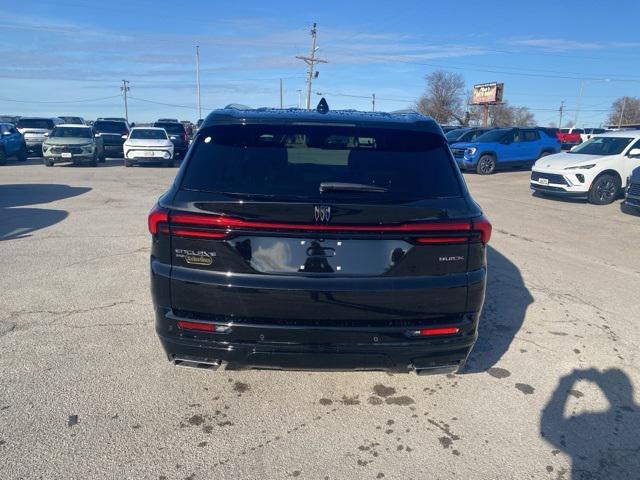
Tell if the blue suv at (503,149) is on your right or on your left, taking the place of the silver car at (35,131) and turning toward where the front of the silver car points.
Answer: on your left

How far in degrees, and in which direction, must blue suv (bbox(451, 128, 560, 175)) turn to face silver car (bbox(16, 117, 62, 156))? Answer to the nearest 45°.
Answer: approximately 45° to its right

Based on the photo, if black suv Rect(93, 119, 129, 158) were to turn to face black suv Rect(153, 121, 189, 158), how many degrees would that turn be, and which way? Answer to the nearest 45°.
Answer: approximately 45° to its left

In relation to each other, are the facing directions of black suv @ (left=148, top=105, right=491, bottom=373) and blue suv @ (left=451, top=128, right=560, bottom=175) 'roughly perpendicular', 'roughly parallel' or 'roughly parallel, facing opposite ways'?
roughly perpendicular

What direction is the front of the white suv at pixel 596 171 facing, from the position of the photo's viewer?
facing the viewer and to the left of the viewer

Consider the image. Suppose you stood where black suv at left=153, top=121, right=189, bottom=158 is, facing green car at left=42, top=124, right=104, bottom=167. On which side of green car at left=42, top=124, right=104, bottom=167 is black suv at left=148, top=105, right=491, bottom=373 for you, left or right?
left

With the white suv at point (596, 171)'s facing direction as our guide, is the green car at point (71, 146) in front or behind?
in front

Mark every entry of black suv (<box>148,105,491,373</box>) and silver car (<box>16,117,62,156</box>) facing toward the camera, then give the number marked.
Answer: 1

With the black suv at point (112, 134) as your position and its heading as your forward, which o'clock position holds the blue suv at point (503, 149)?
The blue suv is roughly at 10 o'clock from the black suv.

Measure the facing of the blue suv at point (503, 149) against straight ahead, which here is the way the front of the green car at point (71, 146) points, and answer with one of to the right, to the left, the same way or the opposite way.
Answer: to the right

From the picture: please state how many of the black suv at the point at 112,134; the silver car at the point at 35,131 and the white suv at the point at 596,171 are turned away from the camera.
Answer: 0

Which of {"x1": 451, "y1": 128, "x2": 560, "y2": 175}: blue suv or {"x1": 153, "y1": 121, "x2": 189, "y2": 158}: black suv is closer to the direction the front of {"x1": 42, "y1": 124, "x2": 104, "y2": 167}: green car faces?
the blue suv

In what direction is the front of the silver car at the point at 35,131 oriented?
toward the camera

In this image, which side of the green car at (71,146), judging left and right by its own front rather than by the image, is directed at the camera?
front

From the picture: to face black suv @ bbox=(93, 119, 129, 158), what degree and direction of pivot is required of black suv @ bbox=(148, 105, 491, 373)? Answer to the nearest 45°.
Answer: approximately 45° to its left
